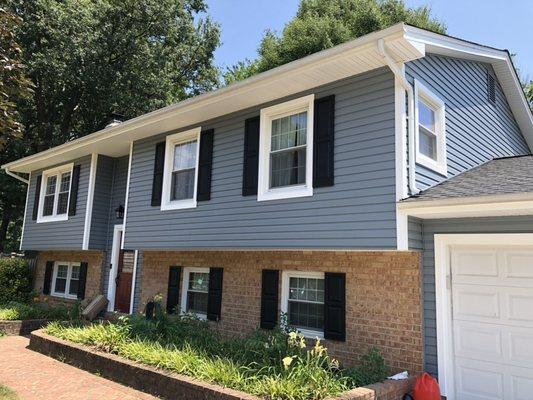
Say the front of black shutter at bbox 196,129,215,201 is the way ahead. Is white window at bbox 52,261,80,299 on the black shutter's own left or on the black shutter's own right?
on the black shutter's own right

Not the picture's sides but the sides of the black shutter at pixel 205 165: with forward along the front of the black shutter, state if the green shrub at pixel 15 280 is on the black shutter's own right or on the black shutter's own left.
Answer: on the black shutter's own right

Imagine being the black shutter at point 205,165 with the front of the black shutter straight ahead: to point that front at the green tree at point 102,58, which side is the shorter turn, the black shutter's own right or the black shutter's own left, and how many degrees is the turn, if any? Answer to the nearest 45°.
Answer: approximately 90° to the black shutter's own right

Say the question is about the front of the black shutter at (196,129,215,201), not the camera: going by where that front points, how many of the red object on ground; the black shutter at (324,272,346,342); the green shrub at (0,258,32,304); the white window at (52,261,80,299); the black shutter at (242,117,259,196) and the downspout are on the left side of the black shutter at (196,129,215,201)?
4

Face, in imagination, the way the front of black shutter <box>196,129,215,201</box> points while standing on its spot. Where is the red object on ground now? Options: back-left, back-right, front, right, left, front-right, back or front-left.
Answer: left

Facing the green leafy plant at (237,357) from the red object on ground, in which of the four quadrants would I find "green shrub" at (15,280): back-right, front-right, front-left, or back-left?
front-right

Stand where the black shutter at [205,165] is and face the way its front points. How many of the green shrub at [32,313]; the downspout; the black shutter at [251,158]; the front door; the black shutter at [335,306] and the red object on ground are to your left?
4

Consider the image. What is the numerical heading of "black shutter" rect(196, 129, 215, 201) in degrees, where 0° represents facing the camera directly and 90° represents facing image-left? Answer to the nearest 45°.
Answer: approximately 45°

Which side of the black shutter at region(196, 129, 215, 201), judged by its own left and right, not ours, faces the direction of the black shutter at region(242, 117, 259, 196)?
left

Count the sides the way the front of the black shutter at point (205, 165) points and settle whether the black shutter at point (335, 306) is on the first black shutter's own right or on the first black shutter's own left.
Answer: on the first black shutter's own left

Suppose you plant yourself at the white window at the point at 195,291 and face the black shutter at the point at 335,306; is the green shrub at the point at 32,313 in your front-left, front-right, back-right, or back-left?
back-right

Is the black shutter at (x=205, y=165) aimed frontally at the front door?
no

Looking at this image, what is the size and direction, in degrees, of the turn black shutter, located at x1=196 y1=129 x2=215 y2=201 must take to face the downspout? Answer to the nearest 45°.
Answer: approximately 90° to its left

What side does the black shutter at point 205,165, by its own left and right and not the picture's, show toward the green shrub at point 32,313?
right
